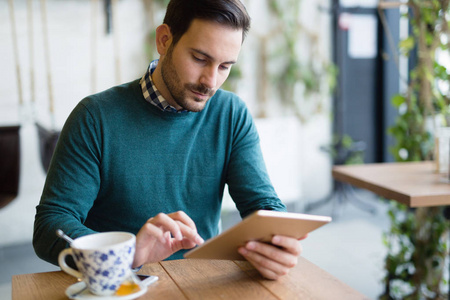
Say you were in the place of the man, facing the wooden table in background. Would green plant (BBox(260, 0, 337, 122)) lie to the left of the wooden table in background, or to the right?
left

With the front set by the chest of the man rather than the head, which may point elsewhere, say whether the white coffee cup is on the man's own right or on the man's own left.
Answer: on the man's own right

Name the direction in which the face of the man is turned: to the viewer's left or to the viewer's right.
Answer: to the viewer's right

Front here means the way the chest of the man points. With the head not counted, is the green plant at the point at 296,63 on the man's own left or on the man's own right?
on the man's own left

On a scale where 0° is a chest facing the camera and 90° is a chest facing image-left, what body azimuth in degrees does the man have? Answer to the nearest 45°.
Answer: approximately 315°

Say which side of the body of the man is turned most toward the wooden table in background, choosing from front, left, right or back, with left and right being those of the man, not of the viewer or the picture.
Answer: left

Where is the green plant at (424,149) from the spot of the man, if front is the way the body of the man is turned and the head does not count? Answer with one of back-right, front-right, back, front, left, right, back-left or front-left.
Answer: left
